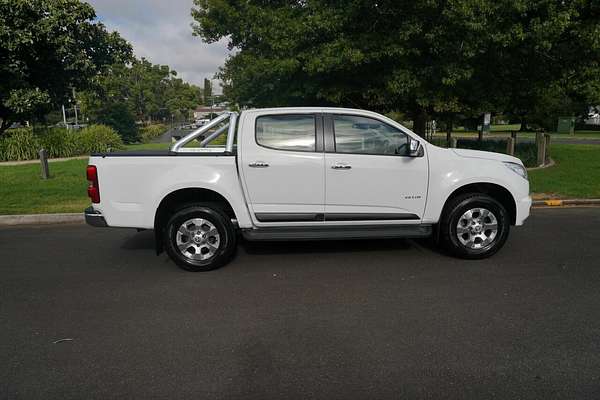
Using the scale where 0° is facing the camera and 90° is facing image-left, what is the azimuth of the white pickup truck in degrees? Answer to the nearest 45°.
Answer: approximately 270°

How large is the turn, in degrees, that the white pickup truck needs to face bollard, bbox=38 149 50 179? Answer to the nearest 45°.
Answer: approximately 135° to its left

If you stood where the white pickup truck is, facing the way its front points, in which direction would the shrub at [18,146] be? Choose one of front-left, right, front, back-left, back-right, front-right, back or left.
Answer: back-left

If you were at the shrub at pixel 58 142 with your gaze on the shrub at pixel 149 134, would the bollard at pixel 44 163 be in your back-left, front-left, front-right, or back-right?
back-right

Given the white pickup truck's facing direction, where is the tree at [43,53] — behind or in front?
behind

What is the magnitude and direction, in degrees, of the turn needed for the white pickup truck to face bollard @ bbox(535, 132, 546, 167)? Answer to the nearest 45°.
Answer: approximately 45° to its left

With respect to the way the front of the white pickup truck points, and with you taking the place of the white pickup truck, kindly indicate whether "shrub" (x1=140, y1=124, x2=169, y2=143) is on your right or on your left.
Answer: on your left

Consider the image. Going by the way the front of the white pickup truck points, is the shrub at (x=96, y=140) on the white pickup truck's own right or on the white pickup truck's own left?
on the white pickup truck's own left

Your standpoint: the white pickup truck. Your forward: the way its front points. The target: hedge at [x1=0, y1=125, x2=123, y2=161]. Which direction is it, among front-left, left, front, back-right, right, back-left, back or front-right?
back-left
